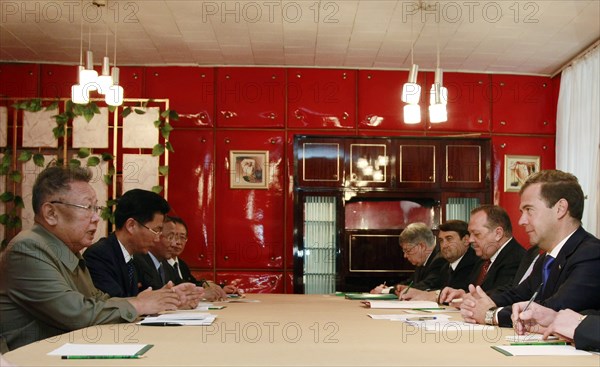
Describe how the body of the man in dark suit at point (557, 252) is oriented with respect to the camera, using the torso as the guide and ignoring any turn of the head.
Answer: to the viewer's left

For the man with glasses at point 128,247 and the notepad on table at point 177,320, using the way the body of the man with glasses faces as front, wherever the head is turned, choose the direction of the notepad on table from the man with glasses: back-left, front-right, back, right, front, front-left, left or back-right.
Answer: right

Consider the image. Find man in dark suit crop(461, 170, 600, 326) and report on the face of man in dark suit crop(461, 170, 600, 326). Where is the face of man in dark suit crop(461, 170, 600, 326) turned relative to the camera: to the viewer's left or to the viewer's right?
to the viewer's left

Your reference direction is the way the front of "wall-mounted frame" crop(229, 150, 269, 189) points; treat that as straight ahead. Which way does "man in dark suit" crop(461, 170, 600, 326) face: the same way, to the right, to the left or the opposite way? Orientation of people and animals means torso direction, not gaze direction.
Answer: to the right

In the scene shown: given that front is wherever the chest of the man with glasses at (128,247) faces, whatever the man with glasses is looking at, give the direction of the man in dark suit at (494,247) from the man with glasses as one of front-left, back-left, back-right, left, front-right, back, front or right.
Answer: front

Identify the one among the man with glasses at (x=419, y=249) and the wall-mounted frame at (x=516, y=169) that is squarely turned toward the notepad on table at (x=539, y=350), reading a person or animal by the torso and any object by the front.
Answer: the wall-mounted frame

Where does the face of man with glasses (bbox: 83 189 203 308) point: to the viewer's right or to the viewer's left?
to the viewer's right

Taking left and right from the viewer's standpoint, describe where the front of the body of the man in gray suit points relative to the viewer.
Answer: facing to the right of the viewer

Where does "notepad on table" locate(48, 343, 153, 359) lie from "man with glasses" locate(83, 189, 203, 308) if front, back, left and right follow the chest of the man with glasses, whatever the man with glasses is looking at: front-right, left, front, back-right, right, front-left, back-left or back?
right

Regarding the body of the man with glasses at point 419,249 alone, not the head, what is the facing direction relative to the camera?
to the viewer's left

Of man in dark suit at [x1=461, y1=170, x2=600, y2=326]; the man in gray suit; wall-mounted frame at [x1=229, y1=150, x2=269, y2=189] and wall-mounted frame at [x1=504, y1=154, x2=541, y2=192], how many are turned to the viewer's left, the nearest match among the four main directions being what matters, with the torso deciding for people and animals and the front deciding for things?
1

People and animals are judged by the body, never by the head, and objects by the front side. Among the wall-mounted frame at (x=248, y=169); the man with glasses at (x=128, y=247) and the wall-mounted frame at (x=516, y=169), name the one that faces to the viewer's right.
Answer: the man with glasses

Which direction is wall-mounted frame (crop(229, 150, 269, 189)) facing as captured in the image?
toward the camera

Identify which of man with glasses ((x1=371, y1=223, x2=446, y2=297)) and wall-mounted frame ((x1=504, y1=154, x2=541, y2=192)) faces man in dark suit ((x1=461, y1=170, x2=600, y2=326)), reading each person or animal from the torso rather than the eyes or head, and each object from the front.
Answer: the wall-mounted frame

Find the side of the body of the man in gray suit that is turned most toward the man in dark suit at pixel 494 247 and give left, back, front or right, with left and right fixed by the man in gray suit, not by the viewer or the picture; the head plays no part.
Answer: front

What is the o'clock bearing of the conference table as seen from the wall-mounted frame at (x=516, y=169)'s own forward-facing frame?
The conference table is roughly at 12 o'clock from the wall-mounted frame.

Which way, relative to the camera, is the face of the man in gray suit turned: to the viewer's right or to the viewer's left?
to the viewer's right
